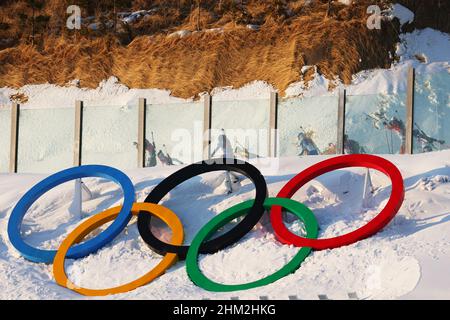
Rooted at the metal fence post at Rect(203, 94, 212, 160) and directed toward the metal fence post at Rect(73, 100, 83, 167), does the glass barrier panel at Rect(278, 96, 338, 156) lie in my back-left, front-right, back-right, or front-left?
back-right

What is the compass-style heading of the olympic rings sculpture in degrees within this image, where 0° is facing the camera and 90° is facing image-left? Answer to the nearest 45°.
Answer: approximately 0°

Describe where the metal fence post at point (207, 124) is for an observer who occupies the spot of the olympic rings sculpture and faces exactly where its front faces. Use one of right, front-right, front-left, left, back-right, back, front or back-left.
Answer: back

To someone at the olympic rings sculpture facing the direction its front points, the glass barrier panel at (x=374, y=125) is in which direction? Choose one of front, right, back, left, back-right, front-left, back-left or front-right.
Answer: back-left

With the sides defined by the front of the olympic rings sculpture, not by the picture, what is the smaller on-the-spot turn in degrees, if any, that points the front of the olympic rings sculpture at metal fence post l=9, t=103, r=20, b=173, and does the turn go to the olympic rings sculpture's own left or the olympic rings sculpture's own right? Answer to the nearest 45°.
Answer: approximately 135° to the olympic rings sculpture's own right

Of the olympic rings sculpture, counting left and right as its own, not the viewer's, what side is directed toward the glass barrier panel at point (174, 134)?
back

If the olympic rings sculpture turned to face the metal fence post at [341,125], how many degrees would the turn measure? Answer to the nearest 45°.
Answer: approximately 135° to its left

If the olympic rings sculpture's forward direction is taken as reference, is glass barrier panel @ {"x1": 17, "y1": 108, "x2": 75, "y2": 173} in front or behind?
behind

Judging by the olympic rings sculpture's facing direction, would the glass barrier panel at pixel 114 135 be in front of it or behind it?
behind
